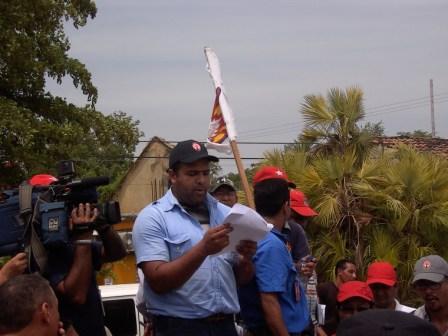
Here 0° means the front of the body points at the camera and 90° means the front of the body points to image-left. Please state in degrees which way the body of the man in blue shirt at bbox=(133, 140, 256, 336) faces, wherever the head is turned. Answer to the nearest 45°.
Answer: approximately 315°

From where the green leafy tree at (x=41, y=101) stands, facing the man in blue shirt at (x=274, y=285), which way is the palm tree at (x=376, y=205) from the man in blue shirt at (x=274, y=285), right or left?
left

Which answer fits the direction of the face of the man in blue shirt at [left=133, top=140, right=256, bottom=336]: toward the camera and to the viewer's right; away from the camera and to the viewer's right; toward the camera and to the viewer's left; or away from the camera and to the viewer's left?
toward the camera and to the viewer's right

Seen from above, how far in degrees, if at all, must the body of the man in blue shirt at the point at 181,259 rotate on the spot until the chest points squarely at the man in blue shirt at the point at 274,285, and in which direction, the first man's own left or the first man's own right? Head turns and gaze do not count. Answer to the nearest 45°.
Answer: approximately 90° to the first man's own left

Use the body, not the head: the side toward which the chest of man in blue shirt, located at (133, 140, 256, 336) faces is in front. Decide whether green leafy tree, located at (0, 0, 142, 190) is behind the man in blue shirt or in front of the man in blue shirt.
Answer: behind

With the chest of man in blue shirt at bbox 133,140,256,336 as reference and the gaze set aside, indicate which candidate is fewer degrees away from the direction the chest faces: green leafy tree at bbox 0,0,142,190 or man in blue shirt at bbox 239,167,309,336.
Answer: the man in blue shirt

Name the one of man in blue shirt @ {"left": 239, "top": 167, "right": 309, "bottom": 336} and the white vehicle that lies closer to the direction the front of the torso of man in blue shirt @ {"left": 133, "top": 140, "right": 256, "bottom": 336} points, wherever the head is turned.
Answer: the man in blue shirt

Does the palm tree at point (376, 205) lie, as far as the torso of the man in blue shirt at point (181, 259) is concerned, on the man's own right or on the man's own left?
on the man's own left
